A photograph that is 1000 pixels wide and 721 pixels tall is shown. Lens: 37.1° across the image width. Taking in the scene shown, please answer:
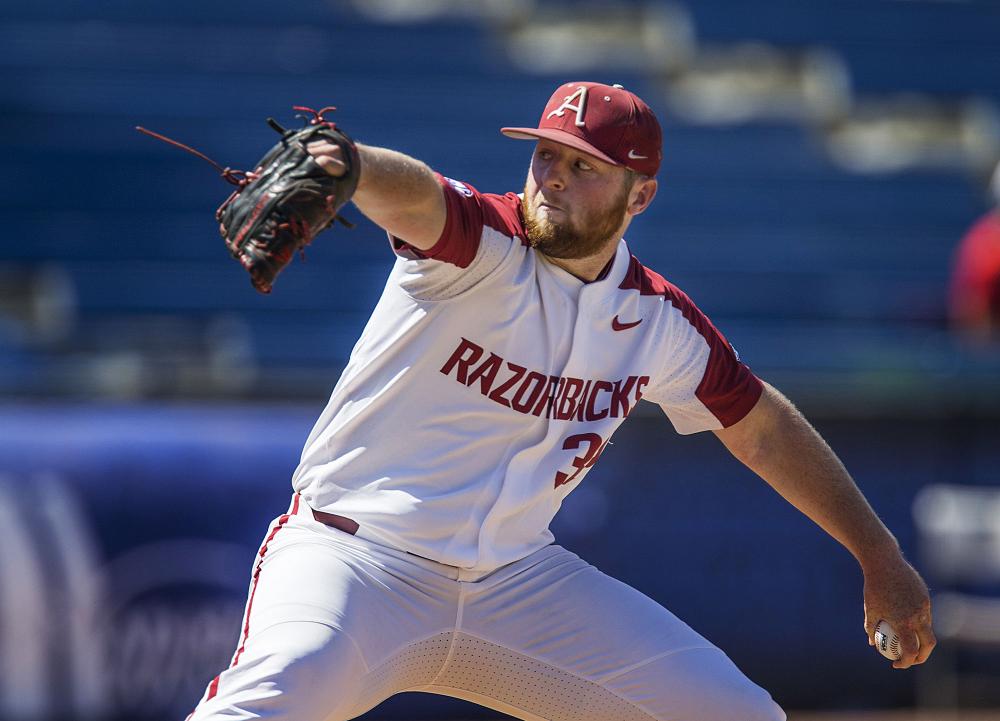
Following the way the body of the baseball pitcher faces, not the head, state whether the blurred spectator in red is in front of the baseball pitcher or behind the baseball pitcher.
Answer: behind

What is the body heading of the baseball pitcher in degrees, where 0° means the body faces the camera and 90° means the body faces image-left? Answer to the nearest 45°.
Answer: approximately 0°
